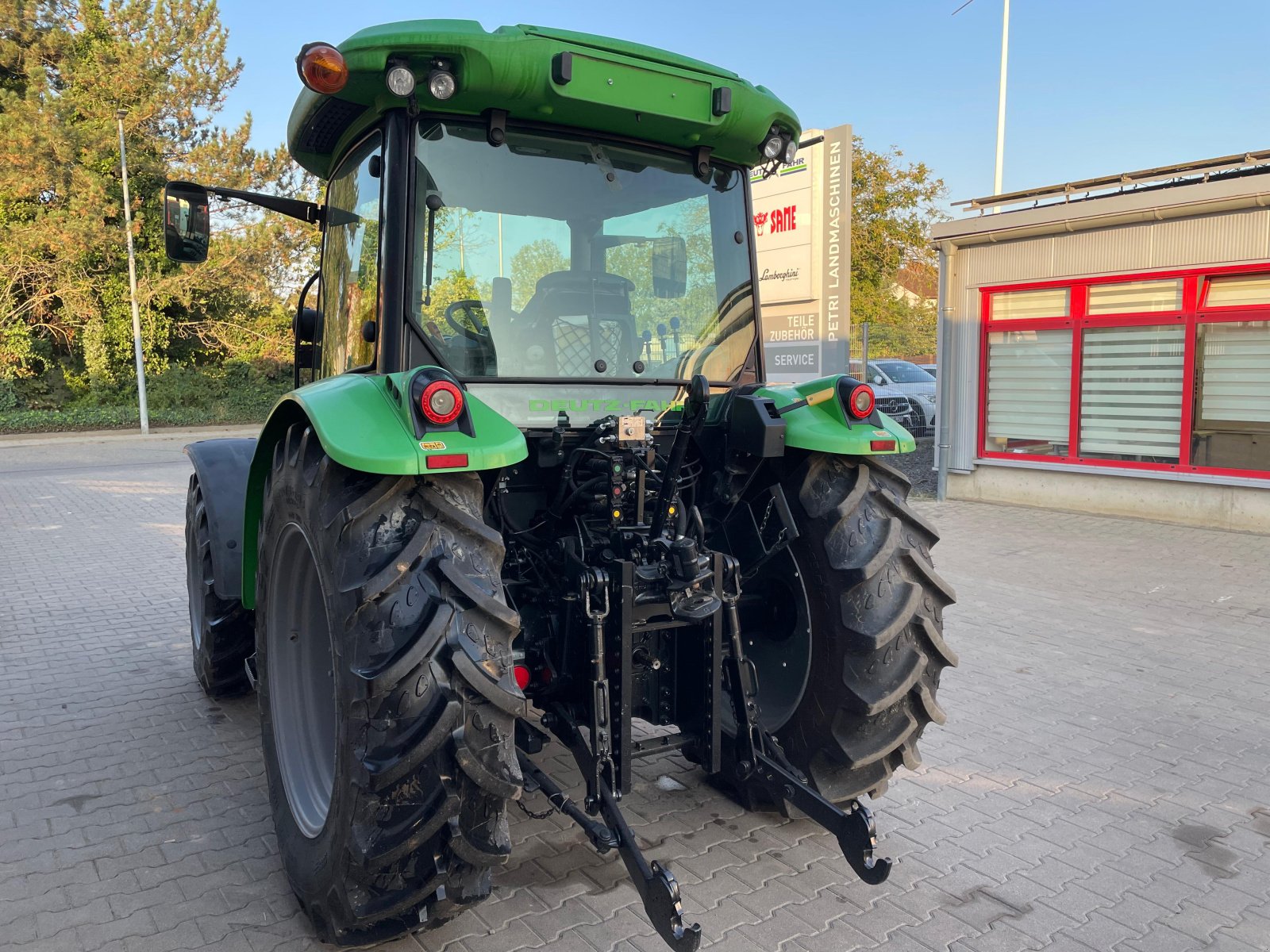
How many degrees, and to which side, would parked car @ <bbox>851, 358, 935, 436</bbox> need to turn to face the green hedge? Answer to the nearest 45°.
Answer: approximately 135° to its right

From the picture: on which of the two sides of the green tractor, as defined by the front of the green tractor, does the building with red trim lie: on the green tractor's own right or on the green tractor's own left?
on the green tractor's own right

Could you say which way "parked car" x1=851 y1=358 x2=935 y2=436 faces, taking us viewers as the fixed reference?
facing the viewer and to the right of the viewer

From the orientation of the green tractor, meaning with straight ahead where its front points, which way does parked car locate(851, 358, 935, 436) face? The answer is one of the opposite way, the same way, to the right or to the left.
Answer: the opposite way

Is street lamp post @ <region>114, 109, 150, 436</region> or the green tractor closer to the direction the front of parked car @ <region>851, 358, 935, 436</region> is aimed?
the green tractor

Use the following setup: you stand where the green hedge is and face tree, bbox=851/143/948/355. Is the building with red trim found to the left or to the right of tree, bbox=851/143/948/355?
right

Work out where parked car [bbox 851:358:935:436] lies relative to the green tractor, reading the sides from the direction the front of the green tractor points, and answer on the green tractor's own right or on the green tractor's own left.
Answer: on the green tractor's own right

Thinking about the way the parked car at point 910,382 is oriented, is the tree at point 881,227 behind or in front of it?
behind

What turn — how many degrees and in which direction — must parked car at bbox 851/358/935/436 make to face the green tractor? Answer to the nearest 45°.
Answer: approximately 45° to its right

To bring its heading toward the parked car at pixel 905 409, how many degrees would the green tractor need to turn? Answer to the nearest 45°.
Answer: approximately 90° to its right

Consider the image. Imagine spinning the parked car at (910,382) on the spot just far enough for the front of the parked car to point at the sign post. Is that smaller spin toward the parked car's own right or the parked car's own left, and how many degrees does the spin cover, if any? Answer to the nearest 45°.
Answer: approximately 45° to the parked car's own right

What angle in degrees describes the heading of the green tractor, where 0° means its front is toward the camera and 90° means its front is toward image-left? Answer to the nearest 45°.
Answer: approximately 135°

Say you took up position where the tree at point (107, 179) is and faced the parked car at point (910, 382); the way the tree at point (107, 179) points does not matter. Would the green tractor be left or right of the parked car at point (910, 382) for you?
right

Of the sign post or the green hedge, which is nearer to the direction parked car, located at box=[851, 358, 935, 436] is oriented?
the sign post
